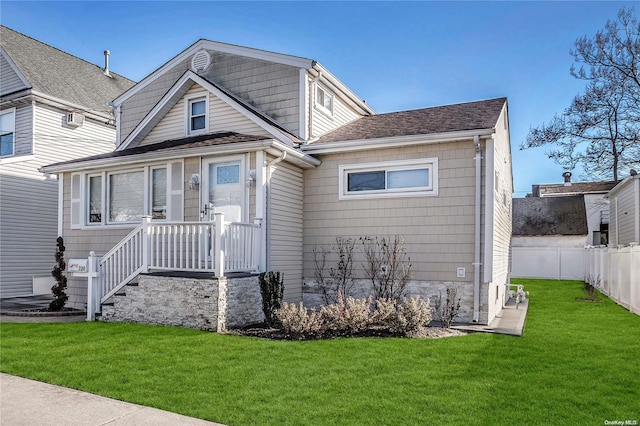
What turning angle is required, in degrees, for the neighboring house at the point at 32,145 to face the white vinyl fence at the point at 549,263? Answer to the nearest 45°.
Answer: approximately 135° to its left

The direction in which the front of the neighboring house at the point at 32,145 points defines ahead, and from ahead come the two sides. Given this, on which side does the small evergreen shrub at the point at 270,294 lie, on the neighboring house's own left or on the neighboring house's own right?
on the neighboring house's own left

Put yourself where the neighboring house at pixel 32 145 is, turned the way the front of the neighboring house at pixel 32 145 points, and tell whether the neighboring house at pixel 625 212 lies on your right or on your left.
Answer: on your left

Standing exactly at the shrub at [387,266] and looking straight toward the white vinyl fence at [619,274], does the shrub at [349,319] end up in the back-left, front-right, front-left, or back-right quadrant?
back-right

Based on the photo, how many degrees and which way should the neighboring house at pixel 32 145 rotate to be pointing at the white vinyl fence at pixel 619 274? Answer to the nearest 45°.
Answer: approximately 90° to its left

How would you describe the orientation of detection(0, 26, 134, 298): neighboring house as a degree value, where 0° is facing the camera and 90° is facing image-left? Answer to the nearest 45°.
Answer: approximately 45°

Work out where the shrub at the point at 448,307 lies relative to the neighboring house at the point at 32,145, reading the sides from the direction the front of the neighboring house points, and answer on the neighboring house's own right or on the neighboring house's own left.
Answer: on the neighboring house's own left

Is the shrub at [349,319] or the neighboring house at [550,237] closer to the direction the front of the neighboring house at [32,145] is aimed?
the shrub
